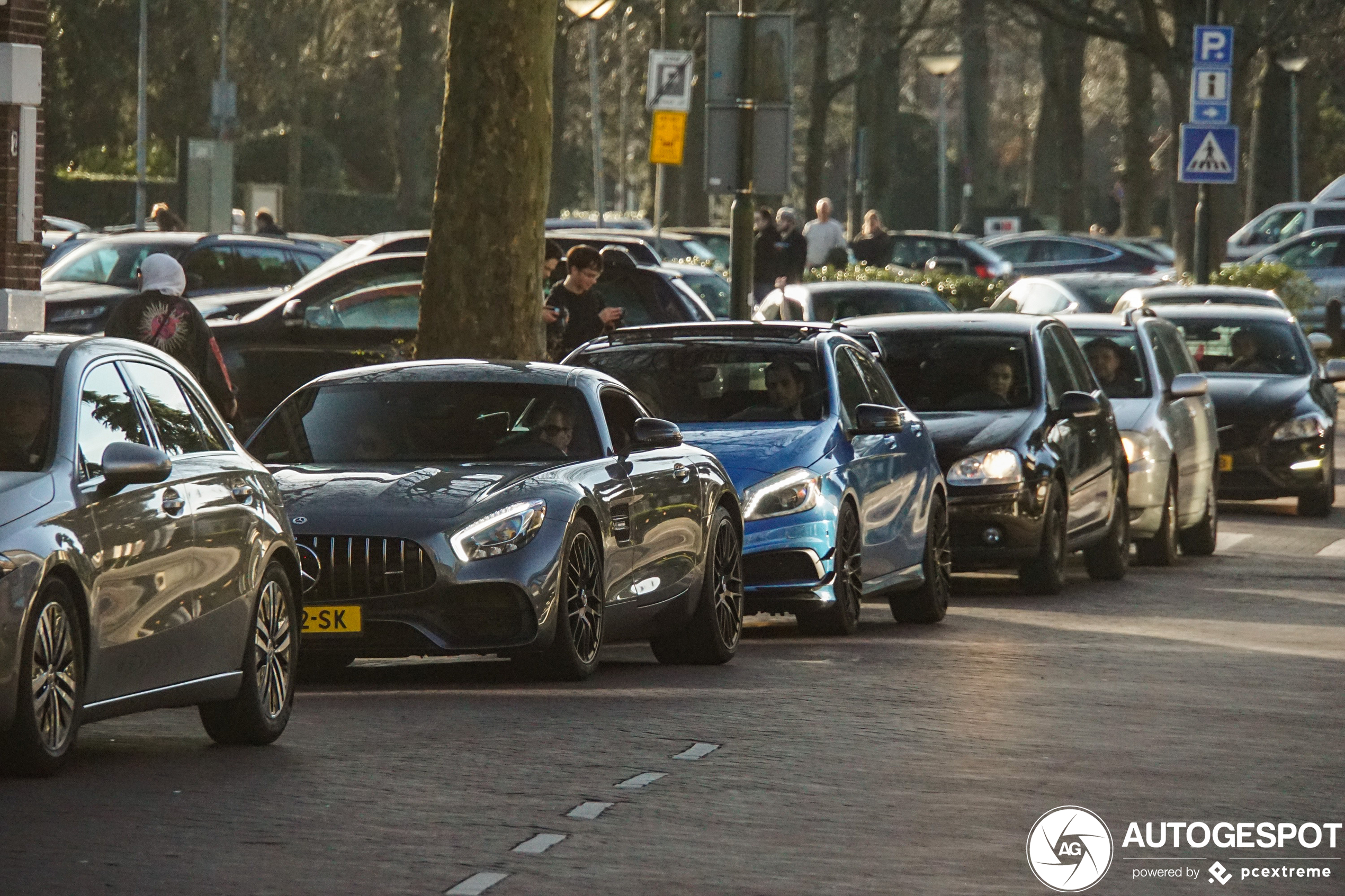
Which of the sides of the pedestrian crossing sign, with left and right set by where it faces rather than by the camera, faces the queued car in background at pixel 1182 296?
front

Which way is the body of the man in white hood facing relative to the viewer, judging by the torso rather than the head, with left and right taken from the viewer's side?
facing away from the viewer

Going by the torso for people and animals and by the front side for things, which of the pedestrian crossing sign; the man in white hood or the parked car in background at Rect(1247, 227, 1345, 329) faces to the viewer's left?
the parked car in background

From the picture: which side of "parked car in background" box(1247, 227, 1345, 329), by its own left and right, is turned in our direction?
left

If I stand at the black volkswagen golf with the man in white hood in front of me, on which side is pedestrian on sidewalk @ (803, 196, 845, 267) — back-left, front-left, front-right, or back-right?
back-right

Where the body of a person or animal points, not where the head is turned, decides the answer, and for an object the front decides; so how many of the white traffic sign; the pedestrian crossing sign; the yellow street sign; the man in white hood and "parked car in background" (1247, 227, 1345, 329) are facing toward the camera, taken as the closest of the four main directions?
3

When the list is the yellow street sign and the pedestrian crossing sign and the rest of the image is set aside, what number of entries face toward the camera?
2

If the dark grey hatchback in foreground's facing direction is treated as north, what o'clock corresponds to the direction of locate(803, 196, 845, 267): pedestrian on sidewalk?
The pedestrian on sidewalk is roughly at 5 o'clock from the dark grey hatchback in foreground.

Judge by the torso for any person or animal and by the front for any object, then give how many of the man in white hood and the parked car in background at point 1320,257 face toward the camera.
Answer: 0

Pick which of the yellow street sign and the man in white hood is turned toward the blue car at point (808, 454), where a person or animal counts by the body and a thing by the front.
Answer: the yellow street sign

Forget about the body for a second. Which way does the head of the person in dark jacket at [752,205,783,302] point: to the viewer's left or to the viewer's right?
to the viewer's left

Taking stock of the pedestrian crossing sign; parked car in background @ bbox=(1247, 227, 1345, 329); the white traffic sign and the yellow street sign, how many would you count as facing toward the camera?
3

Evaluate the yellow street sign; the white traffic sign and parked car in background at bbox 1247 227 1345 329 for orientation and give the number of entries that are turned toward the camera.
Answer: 2

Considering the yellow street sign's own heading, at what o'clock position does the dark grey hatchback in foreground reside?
The dark grey hatchback in foreground is roughly at 12 o'clock from the yellow street sign.

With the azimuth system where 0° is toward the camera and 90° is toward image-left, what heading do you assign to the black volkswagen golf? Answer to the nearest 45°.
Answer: approximately 45°

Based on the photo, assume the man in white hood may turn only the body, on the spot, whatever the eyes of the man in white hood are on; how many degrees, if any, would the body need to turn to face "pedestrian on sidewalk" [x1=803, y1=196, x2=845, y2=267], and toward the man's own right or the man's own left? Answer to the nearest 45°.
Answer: approximately 45° to the man's own right
